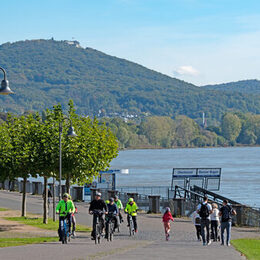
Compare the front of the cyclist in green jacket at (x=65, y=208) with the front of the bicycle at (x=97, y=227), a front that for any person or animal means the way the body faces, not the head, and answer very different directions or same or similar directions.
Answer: same or similar directions

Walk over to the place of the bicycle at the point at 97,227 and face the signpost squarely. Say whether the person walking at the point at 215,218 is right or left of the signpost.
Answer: right

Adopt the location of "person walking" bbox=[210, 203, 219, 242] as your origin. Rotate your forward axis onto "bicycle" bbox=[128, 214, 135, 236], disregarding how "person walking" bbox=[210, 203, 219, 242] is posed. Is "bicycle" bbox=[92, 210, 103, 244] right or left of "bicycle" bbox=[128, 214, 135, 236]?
left

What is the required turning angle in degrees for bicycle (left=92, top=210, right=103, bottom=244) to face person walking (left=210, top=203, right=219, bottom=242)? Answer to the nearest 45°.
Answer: approximately 90° to its left

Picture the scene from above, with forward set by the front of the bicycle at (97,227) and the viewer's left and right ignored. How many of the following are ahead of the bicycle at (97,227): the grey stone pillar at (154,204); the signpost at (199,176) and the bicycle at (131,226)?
0

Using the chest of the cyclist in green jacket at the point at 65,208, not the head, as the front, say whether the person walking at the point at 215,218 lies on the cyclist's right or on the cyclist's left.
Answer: on the cyclist's left

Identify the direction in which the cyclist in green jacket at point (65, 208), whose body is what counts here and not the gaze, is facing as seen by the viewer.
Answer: toward the camera

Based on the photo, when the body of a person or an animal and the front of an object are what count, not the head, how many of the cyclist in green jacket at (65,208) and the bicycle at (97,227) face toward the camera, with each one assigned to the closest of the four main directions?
2

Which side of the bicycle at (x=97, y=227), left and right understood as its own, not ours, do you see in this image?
front

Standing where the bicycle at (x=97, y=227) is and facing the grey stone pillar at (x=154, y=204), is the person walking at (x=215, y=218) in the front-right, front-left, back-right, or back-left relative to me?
front-right

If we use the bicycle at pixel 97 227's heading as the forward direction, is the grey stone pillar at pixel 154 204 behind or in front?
behind

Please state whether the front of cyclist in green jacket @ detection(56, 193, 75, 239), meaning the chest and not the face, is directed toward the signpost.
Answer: no
